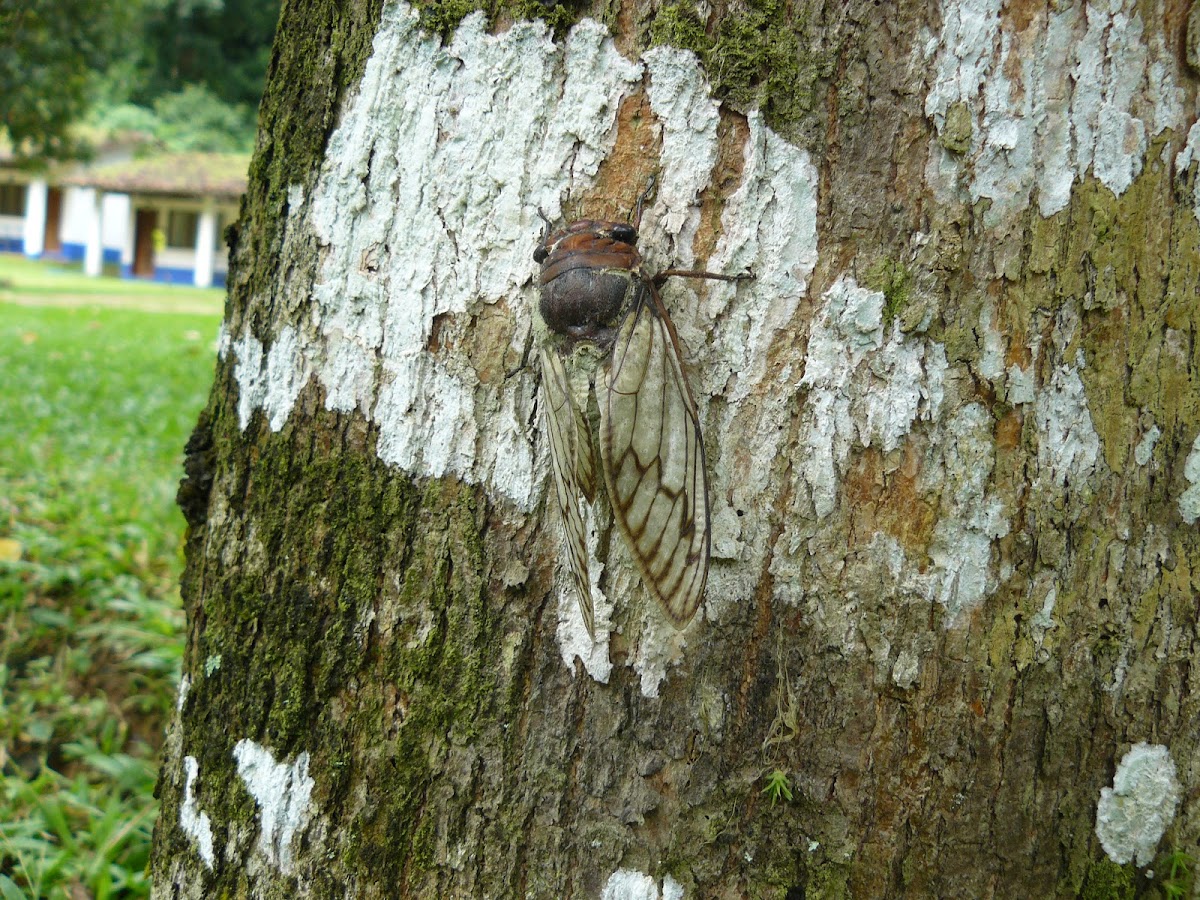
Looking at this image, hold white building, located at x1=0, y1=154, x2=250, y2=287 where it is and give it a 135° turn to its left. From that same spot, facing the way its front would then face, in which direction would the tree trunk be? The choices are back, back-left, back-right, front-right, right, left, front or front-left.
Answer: right

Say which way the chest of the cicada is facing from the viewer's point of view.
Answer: away from the camera

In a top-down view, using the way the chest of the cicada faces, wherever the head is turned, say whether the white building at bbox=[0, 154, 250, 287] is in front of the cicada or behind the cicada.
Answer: in front

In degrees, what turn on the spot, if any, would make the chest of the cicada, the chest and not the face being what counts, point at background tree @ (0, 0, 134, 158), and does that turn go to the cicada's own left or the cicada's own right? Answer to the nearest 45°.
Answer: approximately 45° to the cicada's own left

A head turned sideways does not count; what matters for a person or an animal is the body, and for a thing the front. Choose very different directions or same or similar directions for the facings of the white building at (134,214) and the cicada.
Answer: very different directions

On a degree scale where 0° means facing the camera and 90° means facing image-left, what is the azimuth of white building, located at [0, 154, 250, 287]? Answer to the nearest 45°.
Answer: approximately 45°

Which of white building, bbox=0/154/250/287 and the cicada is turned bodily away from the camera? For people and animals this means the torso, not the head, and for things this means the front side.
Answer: the cicada

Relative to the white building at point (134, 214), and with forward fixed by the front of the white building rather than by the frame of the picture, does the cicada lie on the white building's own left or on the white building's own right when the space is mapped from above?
on the white building's own left
